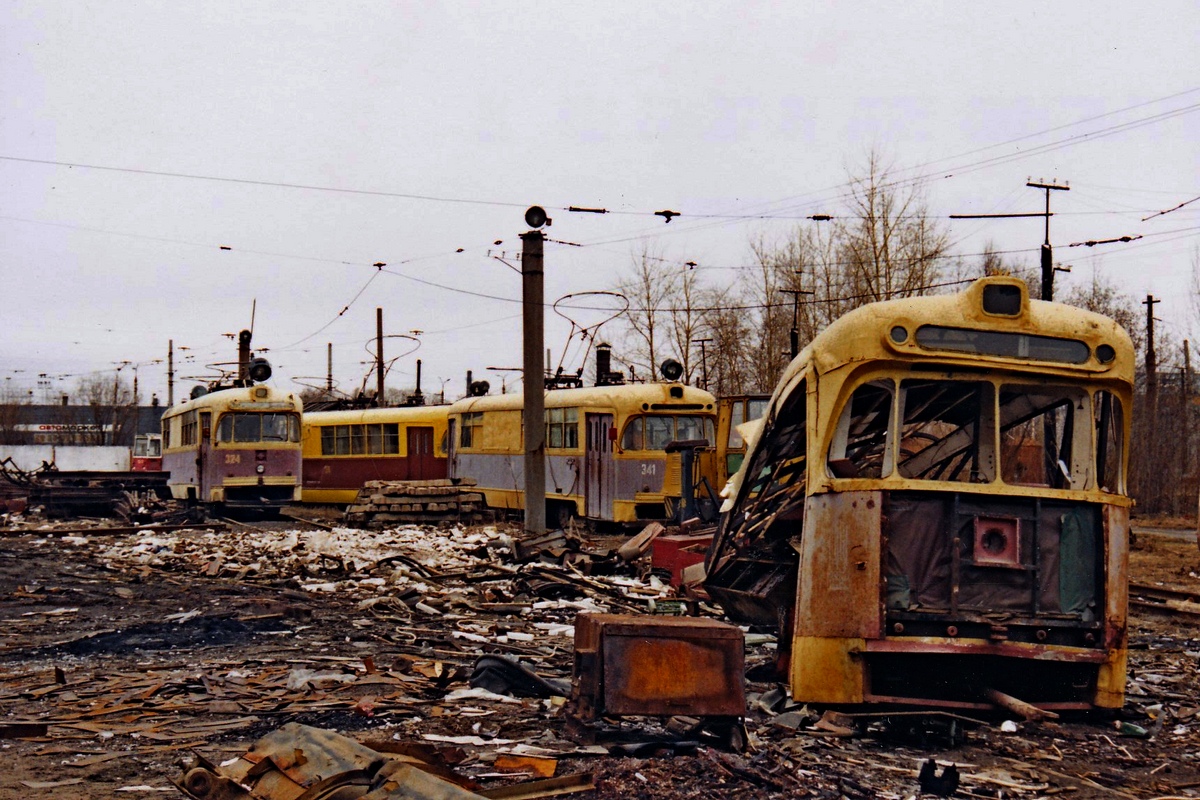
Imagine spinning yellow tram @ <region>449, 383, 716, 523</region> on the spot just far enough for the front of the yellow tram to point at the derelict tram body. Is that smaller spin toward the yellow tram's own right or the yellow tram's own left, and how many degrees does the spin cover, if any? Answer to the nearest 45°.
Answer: approximately 45° to the yellow tram's own right

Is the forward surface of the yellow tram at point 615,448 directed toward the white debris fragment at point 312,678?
no

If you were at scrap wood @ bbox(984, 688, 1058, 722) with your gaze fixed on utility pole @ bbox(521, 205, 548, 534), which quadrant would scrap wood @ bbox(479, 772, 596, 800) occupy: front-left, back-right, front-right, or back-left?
back-left

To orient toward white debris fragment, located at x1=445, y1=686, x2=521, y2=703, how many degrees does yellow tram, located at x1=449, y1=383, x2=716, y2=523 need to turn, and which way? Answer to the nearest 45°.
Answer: approximately 45° to its right

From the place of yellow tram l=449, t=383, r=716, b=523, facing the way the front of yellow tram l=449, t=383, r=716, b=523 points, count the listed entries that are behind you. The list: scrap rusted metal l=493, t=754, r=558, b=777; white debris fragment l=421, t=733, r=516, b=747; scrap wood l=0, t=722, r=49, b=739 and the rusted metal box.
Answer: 0

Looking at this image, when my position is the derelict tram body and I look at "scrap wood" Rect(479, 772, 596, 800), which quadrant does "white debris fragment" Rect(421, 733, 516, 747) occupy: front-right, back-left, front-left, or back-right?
front-right

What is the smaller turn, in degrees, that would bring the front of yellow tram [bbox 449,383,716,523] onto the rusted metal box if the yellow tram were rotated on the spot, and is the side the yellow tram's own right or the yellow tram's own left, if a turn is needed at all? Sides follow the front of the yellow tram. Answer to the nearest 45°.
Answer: approximately 45° to the yellow tram's own right

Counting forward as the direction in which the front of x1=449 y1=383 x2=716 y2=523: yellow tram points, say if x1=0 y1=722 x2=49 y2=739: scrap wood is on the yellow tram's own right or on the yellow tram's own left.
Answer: on the yellow tram's own right

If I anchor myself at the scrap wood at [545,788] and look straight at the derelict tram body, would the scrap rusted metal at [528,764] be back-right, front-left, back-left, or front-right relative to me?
front-left

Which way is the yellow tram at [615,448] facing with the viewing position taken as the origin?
facing the viewer and to the right of the viewer

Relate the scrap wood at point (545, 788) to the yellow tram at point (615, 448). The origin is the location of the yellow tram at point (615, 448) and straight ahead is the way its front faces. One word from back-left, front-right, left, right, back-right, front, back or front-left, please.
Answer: front-right

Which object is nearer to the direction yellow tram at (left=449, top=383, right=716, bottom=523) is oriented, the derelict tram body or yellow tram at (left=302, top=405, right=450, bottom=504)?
the derelict tram body

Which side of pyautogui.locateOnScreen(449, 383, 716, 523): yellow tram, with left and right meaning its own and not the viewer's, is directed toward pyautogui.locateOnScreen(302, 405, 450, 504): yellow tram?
back
